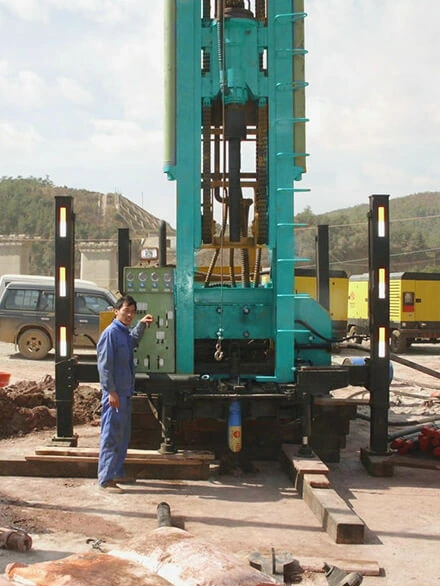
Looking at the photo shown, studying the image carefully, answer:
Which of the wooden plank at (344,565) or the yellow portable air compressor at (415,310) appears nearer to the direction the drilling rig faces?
the wooden plank

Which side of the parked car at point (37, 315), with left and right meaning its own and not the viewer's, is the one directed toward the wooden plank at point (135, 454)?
right

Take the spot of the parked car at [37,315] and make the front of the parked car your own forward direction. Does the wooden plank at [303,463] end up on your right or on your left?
on your right

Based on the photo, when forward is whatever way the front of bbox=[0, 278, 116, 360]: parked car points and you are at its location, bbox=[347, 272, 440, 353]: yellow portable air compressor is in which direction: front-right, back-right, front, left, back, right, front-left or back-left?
front

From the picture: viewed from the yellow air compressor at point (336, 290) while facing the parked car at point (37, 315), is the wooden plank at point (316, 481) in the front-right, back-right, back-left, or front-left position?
front-left

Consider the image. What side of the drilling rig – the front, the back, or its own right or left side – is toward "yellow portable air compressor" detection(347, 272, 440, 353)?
back

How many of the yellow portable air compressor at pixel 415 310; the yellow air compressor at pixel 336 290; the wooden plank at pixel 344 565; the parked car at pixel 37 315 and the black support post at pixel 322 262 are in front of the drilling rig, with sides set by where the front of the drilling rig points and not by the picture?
1

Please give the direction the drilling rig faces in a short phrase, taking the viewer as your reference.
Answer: facing the viewer

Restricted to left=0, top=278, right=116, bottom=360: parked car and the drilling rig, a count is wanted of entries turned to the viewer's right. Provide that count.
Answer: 1

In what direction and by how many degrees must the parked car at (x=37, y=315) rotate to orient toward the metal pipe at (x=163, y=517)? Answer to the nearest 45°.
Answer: approximately 90° to its right

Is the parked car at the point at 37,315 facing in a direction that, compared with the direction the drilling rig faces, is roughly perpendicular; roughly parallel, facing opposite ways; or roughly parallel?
roughly perpendicular

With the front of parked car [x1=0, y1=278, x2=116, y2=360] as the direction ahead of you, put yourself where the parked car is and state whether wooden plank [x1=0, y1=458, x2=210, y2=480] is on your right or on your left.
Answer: on your right

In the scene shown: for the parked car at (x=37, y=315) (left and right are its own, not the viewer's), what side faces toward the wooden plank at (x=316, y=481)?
right

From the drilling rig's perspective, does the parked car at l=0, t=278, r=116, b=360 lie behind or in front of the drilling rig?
behind

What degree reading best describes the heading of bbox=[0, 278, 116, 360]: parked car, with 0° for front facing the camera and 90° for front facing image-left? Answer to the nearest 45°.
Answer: approximately 270°
